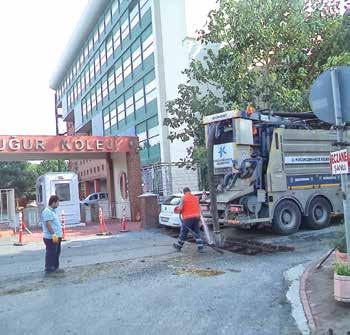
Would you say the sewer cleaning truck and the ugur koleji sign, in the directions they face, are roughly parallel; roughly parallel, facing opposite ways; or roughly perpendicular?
roughly perpendicular

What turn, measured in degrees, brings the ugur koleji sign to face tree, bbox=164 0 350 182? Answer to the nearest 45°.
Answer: approximately 45° to its left

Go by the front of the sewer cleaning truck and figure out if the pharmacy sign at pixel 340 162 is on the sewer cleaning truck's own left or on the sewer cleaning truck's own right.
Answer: on the sewer cleaning truck's own right

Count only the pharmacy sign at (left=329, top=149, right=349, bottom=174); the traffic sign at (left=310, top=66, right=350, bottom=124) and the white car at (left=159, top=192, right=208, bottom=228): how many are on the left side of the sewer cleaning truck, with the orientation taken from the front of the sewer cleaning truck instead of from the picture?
1

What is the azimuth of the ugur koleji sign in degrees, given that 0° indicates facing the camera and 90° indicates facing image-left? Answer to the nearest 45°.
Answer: approximately 0°

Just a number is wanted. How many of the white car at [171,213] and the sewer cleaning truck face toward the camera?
0

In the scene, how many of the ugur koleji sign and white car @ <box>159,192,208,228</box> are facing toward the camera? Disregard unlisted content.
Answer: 1

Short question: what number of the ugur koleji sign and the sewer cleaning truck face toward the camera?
1
